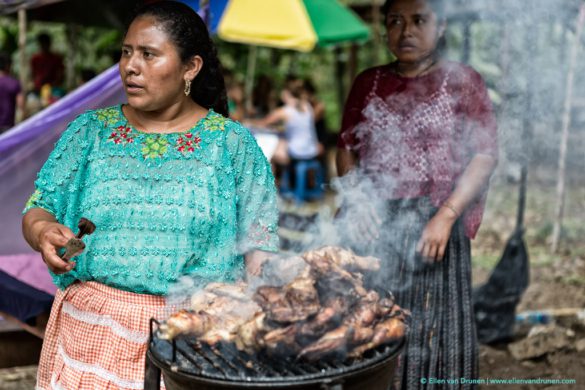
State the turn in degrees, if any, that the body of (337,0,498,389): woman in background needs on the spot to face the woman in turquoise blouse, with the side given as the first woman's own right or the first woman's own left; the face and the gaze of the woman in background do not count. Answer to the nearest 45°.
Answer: approximately 45° to the first woman's own right

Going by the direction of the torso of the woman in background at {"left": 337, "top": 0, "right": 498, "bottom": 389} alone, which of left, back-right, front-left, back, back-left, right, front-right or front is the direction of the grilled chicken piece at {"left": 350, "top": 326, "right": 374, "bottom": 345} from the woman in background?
front

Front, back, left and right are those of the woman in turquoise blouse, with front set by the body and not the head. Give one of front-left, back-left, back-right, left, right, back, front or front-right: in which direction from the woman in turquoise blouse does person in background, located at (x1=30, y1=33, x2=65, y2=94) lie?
back

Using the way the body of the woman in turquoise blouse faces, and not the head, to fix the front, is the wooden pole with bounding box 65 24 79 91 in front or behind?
behind

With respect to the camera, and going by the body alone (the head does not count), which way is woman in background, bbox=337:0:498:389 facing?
toward the camera

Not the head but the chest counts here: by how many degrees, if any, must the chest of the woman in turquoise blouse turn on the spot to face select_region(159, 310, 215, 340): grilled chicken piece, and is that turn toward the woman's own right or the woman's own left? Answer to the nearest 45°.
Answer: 0° — they already face it

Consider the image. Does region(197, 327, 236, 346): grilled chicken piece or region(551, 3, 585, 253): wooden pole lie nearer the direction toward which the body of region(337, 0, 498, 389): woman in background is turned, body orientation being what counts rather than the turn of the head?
the grilled chicken piece

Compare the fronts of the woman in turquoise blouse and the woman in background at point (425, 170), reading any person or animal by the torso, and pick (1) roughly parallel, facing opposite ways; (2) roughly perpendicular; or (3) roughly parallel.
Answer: roughly parallel

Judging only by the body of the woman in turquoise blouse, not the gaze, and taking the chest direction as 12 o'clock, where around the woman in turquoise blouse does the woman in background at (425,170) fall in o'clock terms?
The woman in background is roughly at 8 o'clock from the woman in turquoise blouse.

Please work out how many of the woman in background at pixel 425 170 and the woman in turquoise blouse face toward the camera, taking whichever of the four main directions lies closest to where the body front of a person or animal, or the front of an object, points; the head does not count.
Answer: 2

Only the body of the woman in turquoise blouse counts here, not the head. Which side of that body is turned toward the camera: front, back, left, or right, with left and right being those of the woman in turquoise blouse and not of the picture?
front

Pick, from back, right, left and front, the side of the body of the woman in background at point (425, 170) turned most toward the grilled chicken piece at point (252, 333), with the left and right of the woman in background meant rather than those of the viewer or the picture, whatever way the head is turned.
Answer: front

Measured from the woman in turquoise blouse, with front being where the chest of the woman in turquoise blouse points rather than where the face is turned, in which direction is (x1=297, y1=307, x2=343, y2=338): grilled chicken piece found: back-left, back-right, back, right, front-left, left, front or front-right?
front-left

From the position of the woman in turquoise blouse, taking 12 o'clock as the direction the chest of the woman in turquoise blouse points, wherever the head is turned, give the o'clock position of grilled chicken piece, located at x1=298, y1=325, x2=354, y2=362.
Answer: The grilled chicken piece is roughly at 11 o'clock from the woman in turquoise blouse.

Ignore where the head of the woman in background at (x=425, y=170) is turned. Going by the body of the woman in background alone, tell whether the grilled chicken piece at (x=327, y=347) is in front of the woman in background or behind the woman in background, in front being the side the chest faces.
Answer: in front
